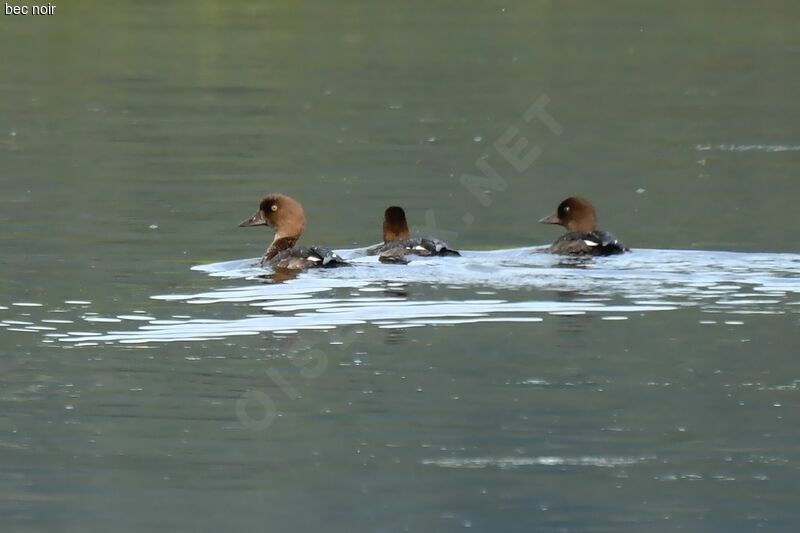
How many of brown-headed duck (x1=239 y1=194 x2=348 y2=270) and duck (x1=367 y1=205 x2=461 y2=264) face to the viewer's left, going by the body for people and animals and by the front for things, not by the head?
2

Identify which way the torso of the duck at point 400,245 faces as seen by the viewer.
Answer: to the viewer's left

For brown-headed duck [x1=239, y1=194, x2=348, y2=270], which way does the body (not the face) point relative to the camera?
to the viewer's left
